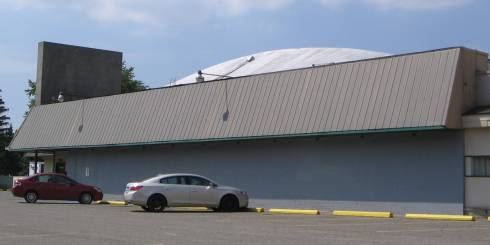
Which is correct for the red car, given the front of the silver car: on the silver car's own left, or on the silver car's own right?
on the silver car's own left

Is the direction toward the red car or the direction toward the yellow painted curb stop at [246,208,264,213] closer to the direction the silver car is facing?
the yellow painted curb stop

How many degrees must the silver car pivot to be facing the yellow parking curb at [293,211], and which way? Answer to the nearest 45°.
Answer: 0° — it already faces it

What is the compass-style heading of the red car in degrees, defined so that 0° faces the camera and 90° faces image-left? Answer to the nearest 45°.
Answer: approximately 270°

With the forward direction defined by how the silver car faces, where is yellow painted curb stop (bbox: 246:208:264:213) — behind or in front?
in front

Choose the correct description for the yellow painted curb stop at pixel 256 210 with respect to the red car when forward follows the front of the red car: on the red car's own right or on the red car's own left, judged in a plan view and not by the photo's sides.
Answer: on the red car's own right

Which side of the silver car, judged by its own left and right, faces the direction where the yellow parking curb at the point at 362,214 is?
front

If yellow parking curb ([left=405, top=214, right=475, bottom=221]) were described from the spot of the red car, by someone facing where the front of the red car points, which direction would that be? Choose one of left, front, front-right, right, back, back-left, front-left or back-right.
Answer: front-right

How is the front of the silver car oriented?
to the viewer's right

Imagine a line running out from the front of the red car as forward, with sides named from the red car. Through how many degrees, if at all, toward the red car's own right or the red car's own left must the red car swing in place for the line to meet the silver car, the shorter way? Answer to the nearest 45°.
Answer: approximately 45° to the red car's own right

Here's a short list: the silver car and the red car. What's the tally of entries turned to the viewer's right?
2
